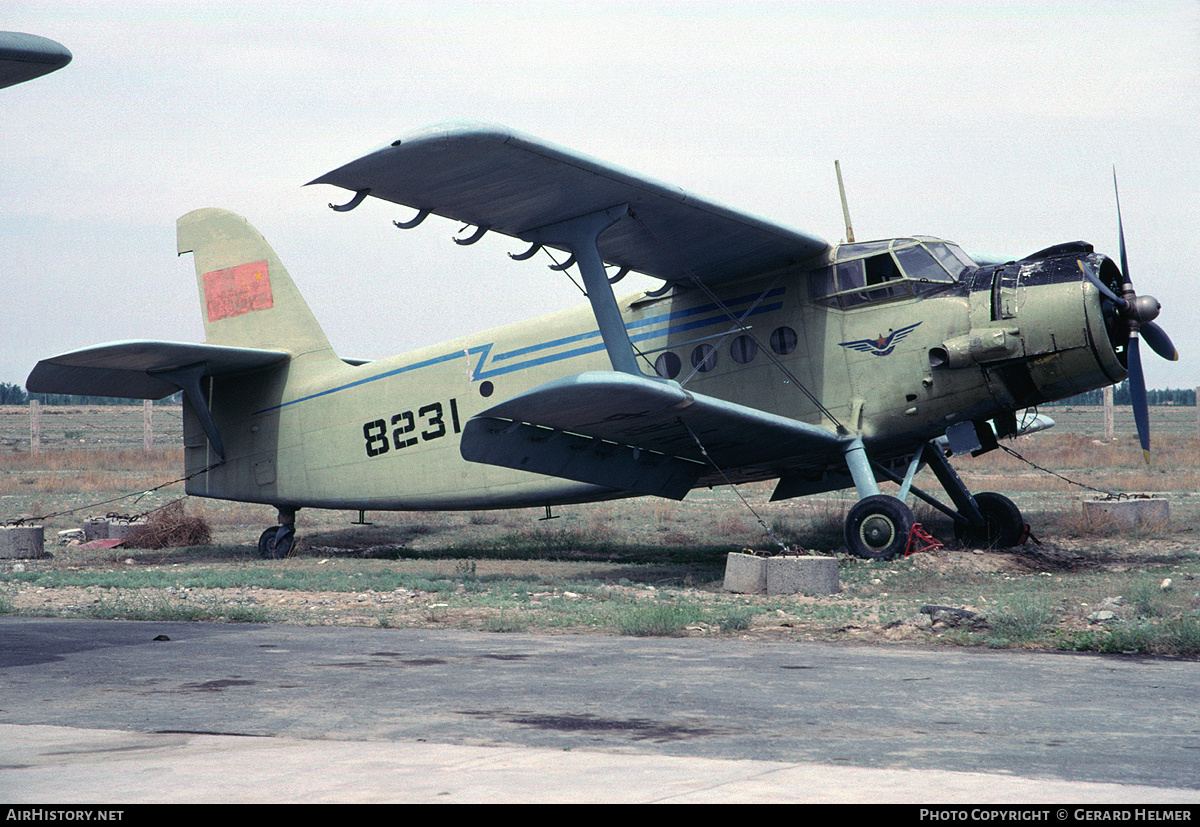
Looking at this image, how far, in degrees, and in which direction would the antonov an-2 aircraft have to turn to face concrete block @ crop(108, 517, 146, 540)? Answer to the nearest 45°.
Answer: approximately 180°

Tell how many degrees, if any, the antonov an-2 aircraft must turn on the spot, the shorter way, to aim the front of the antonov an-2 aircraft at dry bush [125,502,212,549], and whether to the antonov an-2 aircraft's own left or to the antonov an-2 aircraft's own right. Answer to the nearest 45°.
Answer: approximately 180°

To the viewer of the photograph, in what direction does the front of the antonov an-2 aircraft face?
facing the viewer and to the right of the viewer

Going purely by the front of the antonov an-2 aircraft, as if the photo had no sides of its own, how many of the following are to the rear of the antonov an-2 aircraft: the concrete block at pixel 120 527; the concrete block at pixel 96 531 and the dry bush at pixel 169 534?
3

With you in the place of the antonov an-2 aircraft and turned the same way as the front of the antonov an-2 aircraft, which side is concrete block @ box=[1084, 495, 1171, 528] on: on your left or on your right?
on your left

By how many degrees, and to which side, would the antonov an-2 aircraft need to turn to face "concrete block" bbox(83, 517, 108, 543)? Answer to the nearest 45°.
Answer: approximately 180°
